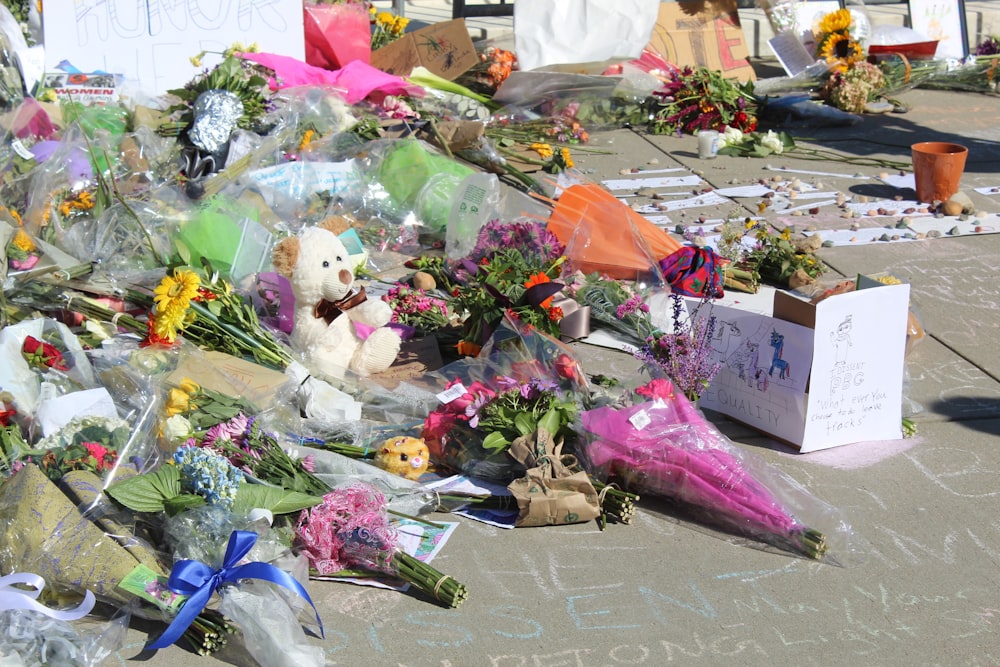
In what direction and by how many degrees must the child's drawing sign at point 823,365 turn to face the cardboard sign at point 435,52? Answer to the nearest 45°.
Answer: approximately 135° to its right

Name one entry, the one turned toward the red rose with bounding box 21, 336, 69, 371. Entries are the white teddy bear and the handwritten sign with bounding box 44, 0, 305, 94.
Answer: the handwritten sign

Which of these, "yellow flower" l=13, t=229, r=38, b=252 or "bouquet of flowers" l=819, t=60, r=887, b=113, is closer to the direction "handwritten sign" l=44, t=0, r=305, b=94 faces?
the yellow flower

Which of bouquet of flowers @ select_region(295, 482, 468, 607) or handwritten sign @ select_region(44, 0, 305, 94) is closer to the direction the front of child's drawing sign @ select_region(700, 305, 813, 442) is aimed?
the bouquet of flowers

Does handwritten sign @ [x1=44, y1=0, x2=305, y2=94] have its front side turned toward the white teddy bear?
yes

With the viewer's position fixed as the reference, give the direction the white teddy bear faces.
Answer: facing the viewer and to the right of the viewer

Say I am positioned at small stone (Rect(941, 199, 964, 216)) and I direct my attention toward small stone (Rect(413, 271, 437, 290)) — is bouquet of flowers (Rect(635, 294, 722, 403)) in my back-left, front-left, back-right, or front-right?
front-left

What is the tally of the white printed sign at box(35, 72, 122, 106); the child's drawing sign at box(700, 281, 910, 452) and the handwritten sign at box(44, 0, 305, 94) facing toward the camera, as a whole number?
3

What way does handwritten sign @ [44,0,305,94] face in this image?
toward the camera

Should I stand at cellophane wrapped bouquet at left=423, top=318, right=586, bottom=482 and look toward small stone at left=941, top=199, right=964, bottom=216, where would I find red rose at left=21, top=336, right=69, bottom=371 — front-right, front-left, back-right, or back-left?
back-left

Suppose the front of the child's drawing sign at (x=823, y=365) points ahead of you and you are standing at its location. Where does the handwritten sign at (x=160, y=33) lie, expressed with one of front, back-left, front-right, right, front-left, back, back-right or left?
back-right

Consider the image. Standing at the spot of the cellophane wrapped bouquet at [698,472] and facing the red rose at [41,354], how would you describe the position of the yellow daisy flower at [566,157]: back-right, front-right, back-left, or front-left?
front-right

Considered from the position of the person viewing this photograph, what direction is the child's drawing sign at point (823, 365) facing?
facing the viewer

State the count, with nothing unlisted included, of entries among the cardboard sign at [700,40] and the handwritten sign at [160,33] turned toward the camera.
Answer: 2

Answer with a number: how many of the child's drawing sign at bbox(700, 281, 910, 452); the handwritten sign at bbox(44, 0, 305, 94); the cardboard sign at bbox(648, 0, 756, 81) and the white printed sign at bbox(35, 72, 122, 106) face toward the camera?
4

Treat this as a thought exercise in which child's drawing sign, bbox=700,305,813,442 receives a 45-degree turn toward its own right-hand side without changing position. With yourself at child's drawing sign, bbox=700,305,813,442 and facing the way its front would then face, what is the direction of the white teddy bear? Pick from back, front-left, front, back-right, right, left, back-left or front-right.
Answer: front

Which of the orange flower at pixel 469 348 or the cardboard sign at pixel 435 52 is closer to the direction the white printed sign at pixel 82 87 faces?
the orange flower

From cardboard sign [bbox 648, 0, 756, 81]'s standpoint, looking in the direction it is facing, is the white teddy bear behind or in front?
in front

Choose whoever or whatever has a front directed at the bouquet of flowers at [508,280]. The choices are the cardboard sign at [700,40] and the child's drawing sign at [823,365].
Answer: the cardboard sign
